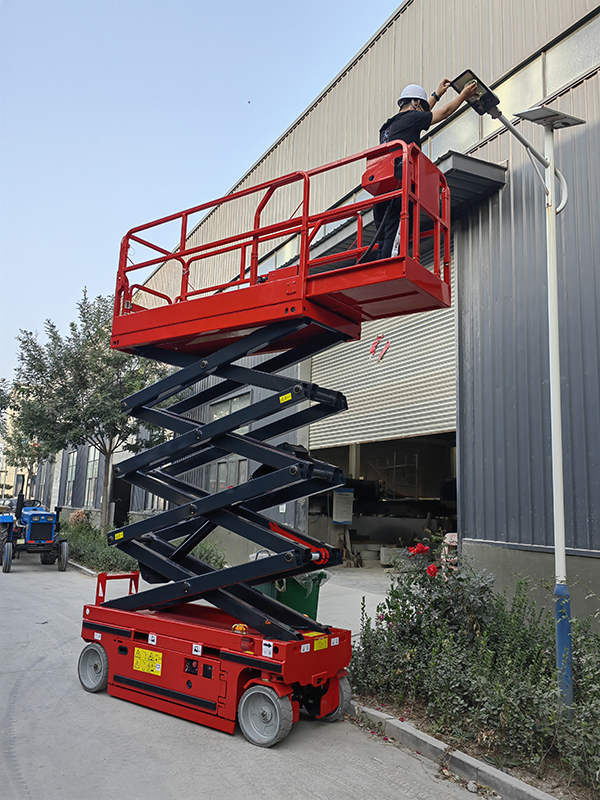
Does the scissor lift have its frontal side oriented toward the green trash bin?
no

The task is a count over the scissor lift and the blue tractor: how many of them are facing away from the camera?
0

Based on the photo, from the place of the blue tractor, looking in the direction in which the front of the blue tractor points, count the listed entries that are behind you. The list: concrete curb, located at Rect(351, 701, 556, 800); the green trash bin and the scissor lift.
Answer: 0

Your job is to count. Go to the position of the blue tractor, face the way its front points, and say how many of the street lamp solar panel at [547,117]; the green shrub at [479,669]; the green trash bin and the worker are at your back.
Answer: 0

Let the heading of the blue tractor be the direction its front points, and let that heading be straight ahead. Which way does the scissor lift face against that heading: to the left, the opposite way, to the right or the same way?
the same way

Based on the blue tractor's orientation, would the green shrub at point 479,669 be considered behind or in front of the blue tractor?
in front

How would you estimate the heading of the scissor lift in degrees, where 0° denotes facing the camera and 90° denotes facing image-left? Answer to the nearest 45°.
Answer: approximately 315°

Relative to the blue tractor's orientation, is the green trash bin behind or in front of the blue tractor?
in front
